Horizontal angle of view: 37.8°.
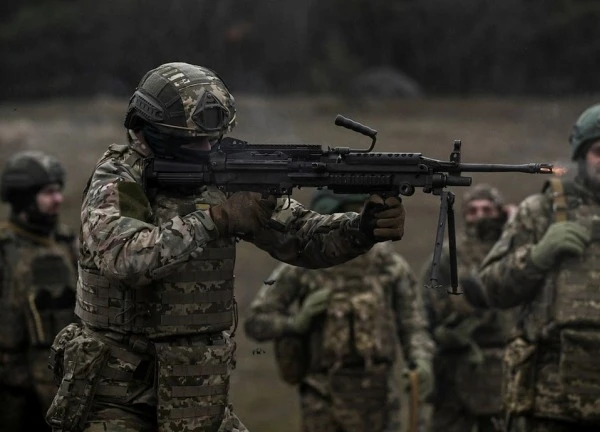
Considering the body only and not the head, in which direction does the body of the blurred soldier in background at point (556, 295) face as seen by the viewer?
toward the camera

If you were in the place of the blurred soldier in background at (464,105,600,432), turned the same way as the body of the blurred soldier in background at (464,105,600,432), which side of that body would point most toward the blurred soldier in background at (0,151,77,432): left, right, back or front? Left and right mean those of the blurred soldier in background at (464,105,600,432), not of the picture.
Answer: right

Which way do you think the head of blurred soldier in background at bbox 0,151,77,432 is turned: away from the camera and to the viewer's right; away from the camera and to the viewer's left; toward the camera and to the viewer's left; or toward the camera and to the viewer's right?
toward the camera and to the viewer's right

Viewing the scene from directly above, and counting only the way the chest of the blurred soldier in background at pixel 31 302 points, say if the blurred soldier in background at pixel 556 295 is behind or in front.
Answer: in front

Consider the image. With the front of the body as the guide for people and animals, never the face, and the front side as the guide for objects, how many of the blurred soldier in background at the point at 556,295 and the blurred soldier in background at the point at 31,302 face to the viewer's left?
0

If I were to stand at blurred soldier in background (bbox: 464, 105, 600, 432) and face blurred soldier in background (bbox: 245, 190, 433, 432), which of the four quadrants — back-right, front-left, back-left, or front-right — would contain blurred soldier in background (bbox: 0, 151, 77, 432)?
front-left

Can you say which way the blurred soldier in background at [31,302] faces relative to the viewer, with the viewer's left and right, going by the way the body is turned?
facing the viewer and to the right of the viewer
